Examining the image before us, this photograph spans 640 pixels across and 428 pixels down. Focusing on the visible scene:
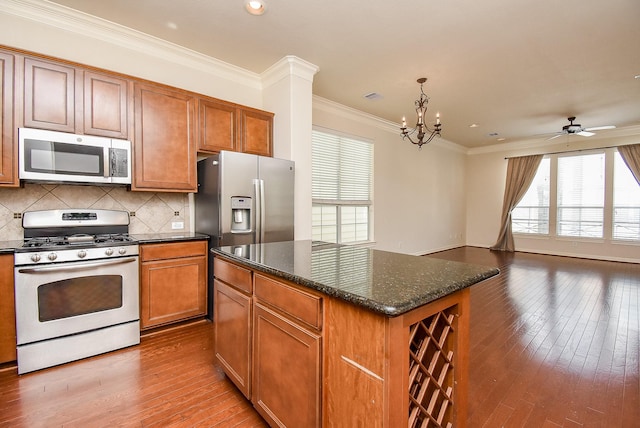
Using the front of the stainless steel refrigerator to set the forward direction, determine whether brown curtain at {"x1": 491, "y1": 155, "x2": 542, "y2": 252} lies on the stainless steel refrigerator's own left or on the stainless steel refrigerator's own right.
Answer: on the stainless steel refrigerator's own left

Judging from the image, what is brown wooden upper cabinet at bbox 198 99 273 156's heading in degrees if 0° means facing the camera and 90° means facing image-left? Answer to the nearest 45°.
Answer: approximately 315°

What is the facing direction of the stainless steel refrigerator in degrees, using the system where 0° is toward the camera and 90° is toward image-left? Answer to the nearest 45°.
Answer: approximately 315°

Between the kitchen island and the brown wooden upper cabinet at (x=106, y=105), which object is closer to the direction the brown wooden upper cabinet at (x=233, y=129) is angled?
the kitchen island

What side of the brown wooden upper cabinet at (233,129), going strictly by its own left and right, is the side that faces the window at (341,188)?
left
